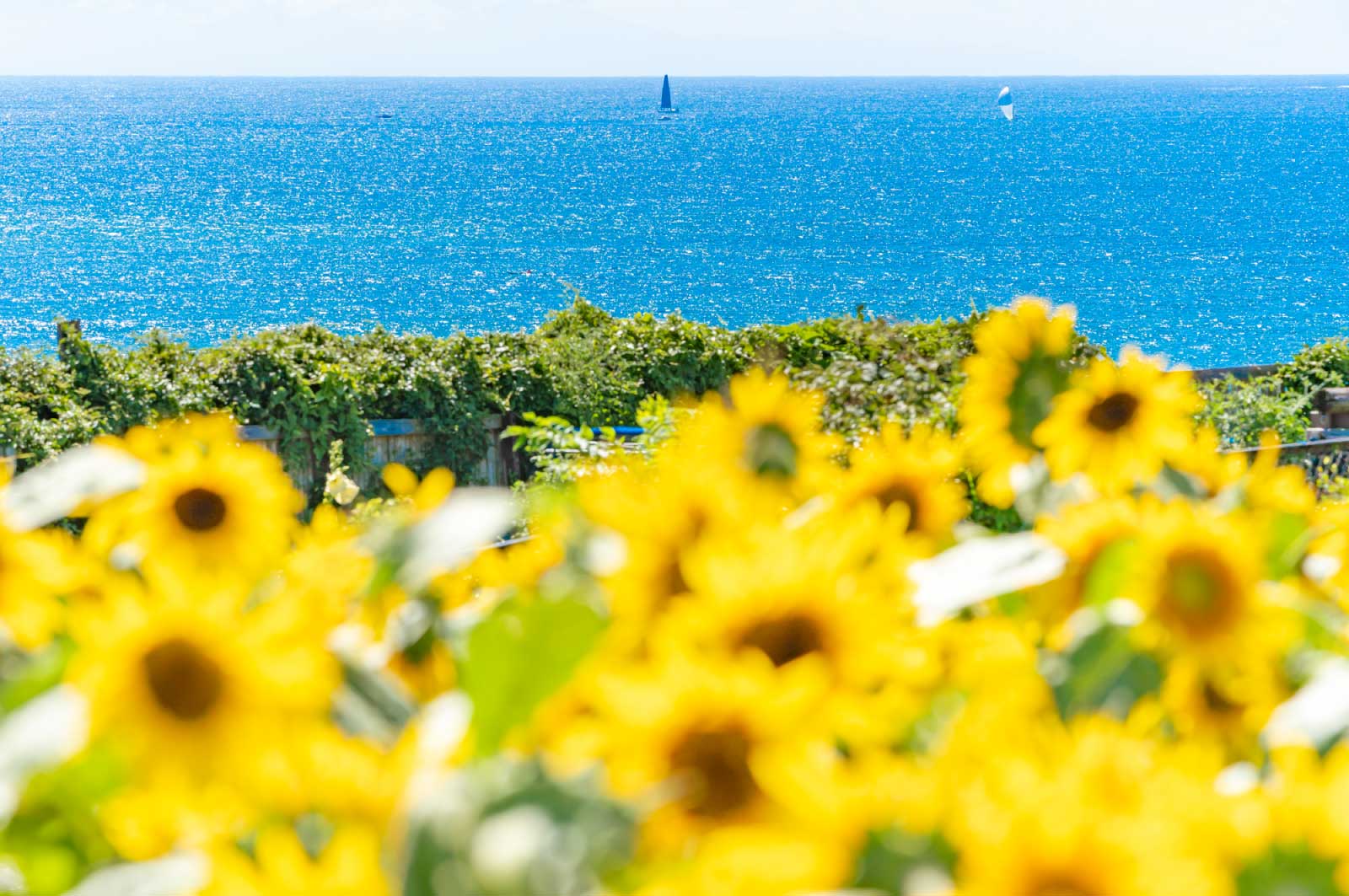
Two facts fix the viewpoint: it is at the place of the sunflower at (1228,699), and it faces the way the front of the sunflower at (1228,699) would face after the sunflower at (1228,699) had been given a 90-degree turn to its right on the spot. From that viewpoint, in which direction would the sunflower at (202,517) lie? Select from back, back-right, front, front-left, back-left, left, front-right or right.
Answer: front

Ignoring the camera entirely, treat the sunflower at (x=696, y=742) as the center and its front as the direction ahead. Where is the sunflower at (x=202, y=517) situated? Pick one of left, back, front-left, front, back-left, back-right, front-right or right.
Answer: back-right

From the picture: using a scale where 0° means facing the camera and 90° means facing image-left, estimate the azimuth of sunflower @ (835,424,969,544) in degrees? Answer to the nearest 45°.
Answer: approximately 0°

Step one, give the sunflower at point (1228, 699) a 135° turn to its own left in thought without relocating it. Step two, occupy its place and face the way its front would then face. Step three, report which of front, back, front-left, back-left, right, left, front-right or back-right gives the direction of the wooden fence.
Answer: left

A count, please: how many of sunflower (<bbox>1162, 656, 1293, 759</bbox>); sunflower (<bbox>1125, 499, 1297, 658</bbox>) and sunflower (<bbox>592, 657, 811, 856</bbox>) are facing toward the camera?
3

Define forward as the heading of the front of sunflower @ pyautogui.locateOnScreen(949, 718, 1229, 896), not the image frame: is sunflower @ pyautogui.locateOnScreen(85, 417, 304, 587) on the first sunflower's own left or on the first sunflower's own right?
on the first sunflower's own right

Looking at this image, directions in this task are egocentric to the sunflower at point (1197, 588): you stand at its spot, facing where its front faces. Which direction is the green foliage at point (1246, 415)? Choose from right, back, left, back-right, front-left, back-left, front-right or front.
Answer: back
